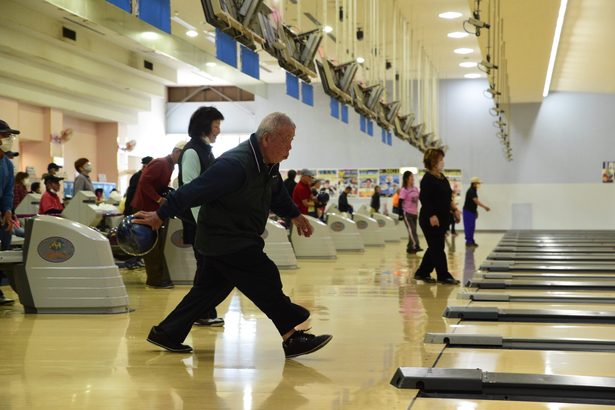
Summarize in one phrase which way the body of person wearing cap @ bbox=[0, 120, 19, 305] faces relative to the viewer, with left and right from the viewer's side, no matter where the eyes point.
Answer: facing to the right of the viewer

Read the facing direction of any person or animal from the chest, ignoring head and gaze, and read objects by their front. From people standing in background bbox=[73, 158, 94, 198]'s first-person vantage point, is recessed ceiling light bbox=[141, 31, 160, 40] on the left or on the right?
on their left

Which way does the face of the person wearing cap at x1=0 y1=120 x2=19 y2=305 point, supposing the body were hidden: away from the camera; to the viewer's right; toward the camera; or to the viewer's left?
to the viewer's right

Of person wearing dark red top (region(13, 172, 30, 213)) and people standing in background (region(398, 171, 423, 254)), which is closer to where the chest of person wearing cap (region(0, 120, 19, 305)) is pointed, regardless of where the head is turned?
the people standing in background

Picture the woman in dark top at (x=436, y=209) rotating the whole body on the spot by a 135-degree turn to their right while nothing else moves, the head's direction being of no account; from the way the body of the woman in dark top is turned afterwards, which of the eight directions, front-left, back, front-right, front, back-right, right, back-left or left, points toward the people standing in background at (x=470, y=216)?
back-right

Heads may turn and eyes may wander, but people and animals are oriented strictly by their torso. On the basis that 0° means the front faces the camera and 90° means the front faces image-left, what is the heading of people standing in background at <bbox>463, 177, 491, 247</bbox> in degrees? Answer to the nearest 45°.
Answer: approximately 270°
